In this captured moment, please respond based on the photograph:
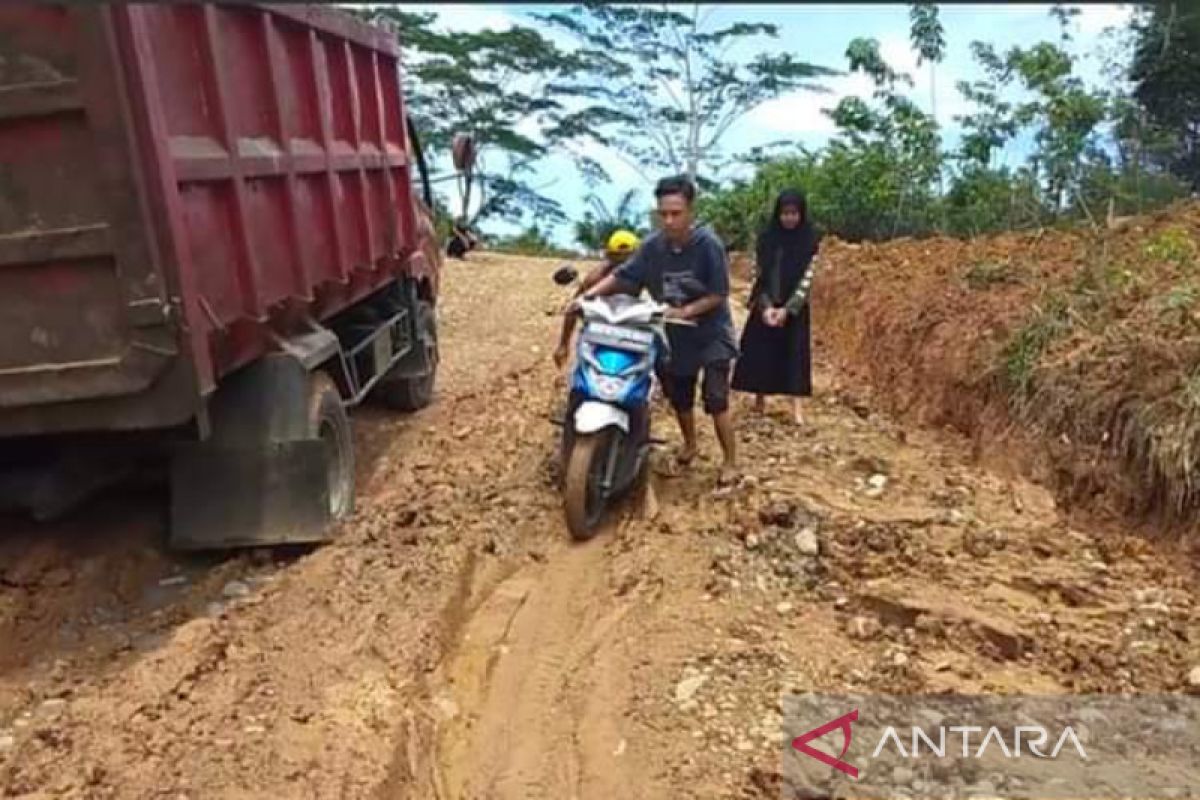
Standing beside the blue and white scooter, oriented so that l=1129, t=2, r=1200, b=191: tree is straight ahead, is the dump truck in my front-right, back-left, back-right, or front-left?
back-left

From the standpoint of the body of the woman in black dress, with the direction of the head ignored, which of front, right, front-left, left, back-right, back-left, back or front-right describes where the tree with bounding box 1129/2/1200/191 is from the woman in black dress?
back-left

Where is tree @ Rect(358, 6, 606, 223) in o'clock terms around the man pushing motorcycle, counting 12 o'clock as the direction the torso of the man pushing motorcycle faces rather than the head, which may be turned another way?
The tree is roughly at 4 o'clock from the man pushing motorcycle.

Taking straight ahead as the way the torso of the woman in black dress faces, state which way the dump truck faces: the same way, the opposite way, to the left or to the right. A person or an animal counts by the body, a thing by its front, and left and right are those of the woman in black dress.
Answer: the opposite way

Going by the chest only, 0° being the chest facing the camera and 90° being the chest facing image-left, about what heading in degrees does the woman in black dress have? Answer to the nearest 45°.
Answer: approximately 0°

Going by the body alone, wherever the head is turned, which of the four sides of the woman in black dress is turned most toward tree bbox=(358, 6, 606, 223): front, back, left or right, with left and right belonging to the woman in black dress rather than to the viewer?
back

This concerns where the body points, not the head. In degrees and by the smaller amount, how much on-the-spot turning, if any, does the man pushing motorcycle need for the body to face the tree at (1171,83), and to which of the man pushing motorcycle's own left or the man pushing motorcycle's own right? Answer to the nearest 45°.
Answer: approximately 180°

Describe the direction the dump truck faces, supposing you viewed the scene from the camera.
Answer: facing away from the viewer and to the right of the viewer

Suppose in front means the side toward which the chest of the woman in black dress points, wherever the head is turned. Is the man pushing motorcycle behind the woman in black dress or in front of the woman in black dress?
in front

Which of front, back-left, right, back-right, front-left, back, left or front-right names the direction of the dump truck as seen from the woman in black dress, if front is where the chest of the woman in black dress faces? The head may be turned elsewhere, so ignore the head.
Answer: front-right

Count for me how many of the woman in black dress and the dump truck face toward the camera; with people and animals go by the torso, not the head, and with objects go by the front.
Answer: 1

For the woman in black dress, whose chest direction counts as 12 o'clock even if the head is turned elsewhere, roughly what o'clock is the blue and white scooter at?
The blue and white scooter is roughly at 1 o'clock from the woman in black dress.

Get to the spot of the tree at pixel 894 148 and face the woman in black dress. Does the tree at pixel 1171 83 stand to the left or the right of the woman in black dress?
left
